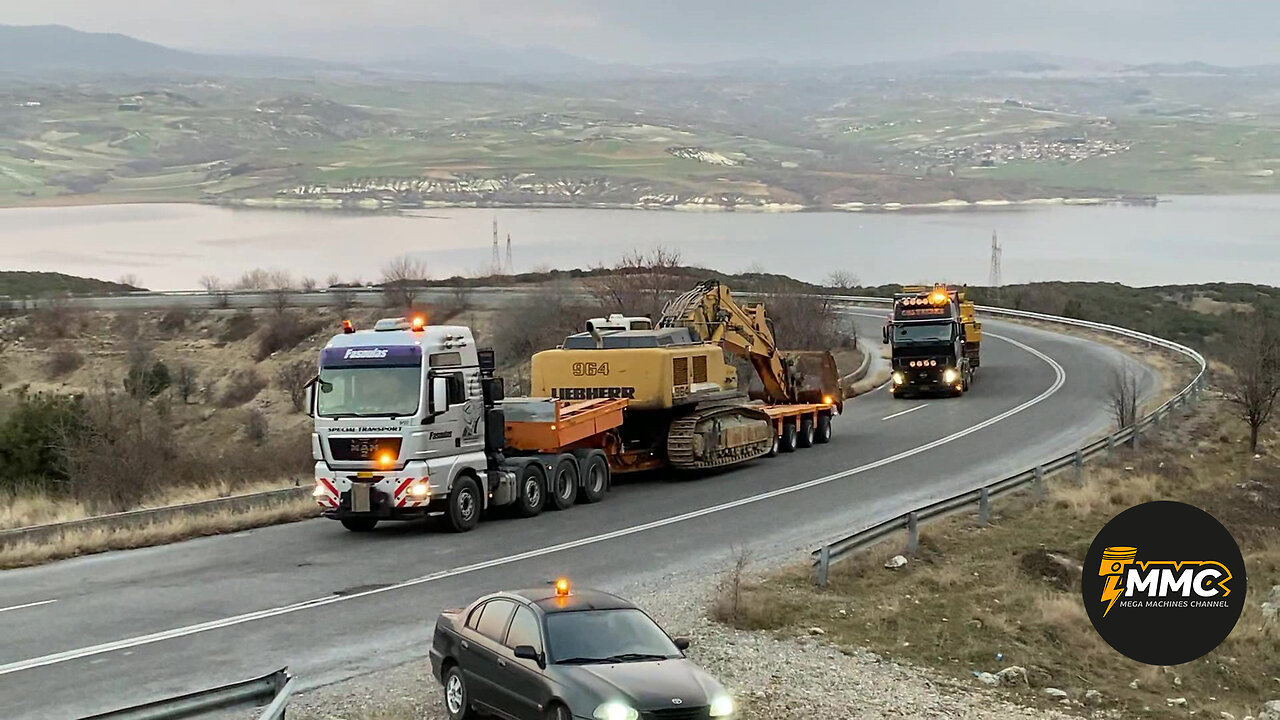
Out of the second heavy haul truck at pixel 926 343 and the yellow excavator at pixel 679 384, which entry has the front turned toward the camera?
the second heavy haul truck

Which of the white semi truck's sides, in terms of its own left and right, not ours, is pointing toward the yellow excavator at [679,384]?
back

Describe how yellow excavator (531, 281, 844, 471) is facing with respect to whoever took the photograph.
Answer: facing away from the viewer and to the right of the viewer

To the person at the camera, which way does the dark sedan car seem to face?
facing the viewer and to the right of the viewer

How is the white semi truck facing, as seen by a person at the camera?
facing the viewer and to the left of the viewer

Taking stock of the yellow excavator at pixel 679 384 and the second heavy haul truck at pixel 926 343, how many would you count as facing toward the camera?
1

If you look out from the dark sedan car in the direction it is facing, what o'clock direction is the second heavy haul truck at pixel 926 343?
The second heavy haul truck is roughly at 8 o'clock from the dark sedan car.

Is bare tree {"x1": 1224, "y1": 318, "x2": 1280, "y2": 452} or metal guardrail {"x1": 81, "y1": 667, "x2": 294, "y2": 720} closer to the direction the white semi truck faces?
the metal guardrail

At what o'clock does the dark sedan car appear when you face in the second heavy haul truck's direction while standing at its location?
The dark sedan car is roughly at 12 o'clock from the second heavy haul truck.

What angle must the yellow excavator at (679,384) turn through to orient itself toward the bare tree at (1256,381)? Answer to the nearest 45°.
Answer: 0° — it already faces it

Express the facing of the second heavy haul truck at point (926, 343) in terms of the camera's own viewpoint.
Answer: facing the viewer

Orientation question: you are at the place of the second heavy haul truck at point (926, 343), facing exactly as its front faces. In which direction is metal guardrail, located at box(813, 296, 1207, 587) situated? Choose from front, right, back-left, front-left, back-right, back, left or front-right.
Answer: front

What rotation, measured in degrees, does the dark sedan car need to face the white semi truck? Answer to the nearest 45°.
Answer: approximately 135° to its left

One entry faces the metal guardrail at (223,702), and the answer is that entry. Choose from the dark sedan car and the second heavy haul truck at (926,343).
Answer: the second heavy haul truck

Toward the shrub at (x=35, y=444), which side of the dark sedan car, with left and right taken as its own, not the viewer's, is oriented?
back

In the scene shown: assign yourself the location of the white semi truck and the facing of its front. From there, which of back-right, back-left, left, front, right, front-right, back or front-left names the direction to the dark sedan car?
front-left

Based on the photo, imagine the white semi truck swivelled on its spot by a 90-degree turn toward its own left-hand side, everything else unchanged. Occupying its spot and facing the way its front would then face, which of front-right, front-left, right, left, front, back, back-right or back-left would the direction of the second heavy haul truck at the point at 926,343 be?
left

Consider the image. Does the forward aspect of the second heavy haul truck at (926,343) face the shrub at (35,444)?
no
